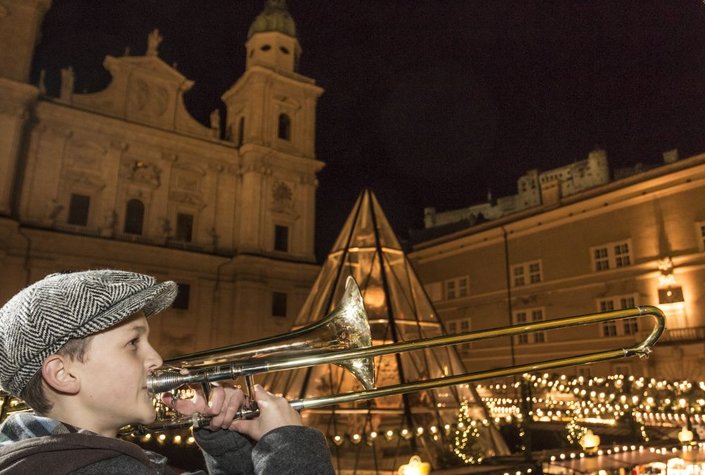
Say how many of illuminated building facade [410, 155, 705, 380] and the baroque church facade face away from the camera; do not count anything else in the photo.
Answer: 0

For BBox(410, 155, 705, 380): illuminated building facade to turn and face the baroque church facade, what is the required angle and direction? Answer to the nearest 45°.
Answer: approximately 45° to its right

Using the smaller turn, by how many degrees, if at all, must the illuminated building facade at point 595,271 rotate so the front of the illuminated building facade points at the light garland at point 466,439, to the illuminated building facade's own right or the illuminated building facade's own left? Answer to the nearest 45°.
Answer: approximately 45° to the illuminated building facade's own left

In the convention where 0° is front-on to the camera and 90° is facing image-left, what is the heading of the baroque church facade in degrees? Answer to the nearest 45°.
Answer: approximately 315°

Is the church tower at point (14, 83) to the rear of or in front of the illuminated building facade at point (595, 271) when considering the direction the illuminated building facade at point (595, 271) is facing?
in front
